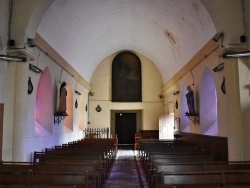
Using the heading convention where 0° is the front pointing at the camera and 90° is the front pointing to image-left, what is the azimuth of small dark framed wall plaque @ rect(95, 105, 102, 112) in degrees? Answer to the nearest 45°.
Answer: approximately 0°

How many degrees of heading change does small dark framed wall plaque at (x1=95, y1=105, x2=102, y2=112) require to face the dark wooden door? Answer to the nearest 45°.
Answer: approximately 135° to its left

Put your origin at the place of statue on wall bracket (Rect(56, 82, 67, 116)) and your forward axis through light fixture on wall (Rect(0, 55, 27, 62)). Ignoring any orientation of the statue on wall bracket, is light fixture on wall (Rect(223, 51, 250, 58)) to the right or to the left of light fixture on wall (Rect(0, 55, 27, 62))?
left

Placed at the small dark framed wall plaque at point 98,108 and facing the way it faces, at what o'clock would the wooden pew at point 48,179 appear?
The wooden pew is roughly at 12 o'clock from the small dark framed wall plaque.

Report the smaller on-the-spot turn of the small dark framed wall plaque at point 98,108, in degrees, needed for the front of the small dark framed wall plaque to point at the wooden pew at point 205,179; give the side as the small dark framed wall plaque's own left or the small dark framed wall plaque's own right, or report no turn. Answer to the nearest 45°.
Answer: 0° — it already faces it

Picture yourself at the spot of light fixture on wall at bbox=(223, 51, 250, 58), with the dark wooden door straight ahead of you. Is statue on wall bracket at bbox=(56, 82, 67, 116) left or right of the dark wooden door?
left

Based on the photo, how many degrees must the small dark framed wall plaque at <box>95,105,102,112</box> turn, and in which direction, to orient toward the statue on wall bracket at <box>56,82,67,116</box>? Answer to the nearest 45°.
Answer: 0° — it already faces it

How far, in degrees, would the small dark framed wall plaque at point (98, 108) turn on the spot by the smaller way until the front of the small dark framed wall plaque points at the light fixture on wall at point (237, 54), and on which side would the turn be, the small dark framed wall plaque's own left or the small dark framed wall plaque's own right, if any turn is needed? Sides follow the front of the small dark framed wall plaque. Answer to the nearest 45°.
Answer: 0° — it already faces it
